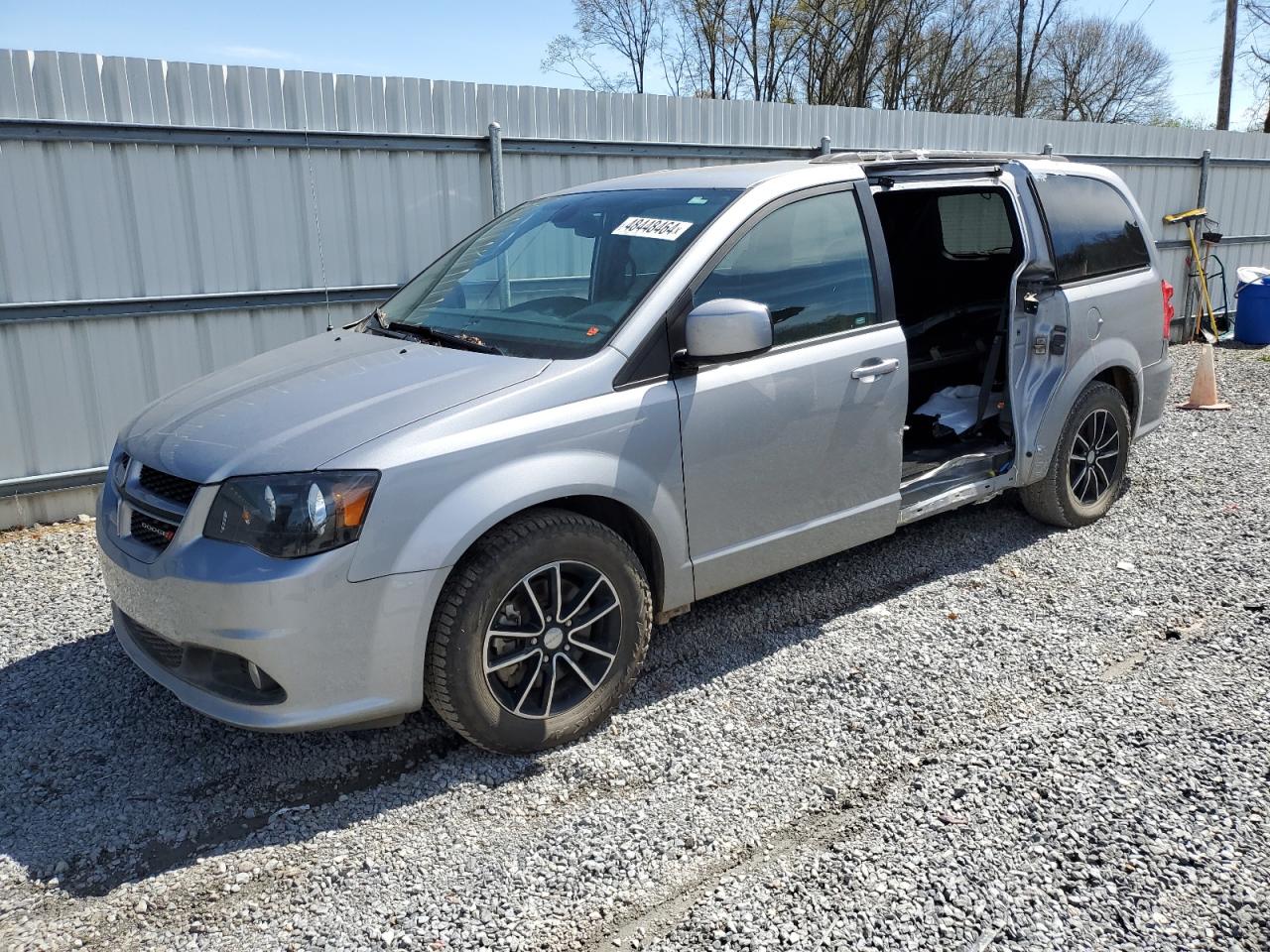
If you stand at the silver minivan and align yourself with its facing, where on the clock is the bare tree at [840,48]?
The bare tree is roughly at 5 o'clock from the silver minivan.

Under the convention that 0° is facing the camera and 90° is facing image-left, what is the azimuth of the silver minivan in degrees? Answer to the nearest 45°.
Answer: approximately 45°

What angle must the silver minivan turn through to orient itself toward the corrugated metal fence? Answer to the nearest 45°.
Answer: approximately 90° to its right

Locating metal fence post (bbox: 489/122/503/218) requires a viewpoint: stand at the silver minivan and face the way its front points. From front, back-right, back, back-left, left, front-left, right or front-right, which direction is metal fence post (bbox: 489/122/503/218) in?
back-right

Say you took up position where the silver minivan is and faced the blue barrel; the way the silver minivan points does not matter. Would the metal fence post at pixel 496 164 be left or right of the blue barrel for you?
left

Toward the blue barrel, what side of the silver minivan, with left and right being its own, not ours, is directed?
back

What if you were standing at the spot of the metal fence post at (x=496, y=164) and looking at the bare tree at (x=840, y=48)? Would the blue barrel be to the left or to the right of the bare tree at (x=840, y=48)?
right

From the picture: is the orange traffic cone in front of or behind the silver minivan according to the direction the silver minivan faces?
behind

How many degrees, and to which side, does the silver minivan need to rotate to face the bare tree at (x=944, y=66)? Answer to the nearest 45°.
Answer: approximately 135° to its right
